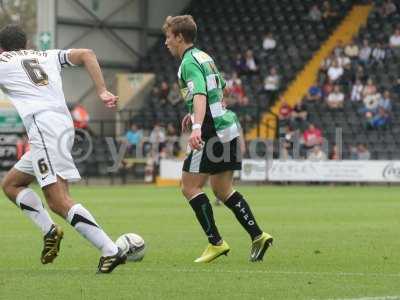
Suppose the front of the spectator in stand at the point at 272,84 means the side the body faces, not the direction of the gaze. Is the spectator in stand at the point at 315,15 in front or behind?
behind

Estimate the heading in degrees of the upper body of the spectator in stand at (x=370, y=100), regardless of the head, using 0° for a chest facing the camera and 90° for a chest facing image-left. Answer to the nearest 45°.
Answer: approximately 0°

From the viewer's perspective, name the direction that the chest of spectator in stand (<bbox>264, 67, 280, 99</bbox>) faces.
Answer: toward the camera

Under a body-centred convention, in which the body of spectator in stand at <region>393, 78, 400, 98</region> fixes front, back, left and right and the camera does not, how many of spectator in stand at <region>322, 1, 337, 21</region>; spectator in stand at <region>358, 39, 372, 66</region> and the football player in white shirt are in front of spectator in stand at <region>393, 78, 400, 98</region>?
1

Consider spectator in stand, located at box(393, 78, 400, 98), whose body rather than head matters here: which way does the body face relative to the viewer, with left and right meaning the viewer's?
facing the viewer

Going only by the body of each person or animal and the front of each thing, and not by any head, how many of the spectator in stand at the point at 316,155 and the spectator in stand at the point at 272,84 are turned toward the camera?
2

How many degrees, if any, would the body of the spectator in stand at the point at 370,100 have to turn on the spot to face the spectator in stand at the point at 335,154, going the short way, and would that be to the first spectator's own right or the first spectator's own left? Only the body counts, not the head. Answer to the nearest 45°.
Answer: approximately 45° to the first spectator's own right

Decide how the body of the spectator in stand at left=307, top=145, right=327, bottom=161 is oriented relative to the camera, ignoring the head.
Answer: toward the camera

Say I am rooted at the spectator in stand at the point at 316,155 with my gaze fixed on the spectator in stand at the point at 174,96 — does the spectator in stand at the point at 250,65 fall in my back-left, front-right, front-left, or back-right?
front-right
